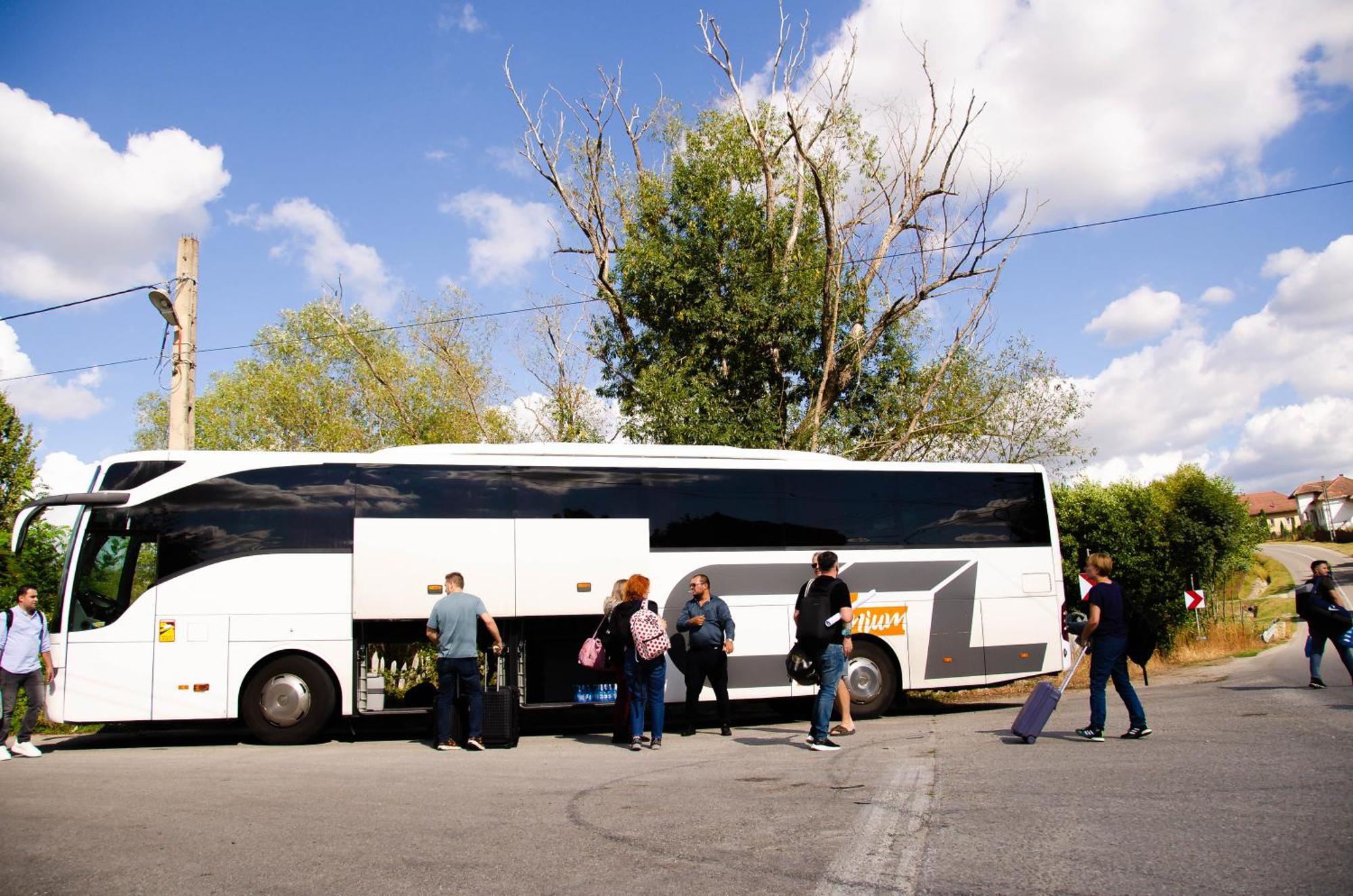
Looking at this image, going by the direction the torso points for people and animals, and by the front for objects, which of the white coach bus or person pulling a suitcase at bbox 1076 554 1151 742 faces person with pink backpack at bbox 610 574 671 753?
person pulling a suitcase at bbox 1076 554 1151 742

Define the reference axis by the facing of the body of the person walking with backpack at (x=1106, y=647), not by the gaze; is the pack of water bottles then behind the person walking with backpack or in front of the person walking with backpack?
in front

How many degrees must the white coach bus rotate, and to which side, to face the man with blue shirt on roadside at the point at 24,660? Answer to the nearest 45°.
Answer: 0° — it already faces them

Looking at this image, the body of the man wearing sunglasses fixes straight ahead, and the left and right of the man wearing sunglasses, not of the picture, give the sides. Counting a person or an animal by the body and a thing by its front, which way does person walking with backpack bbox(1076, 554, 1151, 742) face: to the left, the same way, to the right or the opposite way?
to the right

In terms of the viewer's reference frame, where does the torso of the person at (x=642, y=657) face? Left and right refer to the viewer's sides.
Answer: facing away from the viewer

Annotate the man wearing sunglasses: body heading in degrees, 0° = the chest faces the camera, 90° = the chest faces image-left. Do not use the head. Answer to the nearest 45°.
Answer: approximately 0°

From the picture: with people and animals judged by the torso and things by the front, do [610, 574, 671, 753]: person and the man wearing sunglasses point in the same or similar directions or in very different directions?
very different directions

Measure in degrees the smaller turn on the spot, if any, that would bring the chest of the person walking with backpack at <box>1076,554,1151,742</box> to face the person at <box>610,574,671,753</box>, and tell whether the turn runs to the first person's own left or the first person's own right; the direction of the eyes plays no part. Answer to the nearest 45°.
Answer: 0° — they already face them

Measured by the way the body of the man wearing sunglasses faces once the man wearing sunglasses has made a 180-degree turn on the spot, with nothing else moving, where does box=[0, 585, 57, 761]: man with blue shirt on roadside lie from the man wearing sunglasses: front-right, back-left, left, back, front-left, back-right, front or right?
left

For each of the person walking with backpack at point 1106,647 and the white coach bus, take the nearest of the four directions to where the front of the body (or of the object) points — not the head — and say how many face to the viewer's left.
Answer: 2

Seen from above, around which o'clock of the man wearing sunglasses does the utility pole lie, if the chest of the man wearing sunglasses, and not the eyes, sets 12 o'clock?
The utility pole is roughly at 4 o'clock from the man wearing sunglasses.

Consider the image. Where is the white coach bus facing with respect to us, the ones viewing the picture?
facing to the left of the viewer
